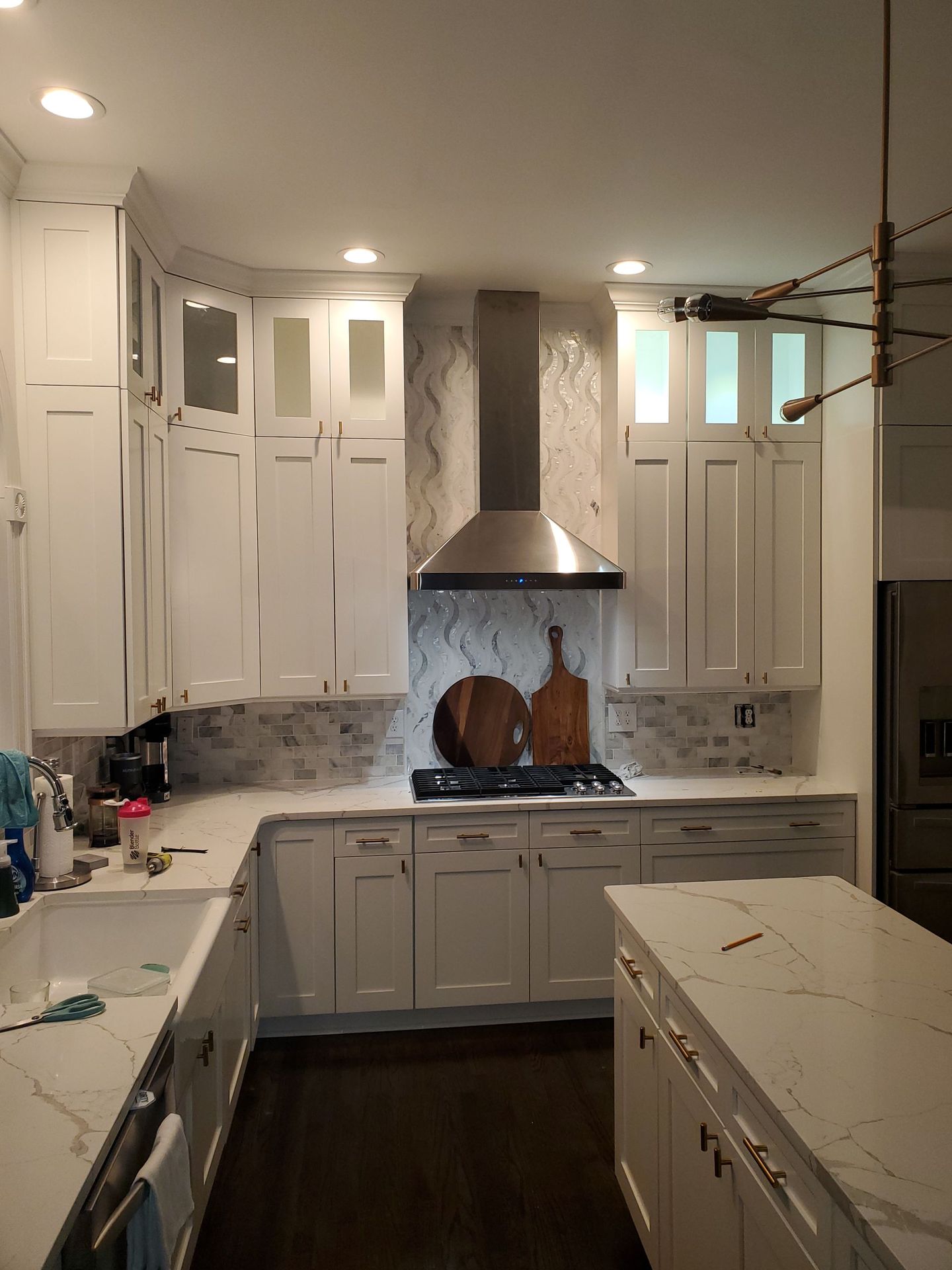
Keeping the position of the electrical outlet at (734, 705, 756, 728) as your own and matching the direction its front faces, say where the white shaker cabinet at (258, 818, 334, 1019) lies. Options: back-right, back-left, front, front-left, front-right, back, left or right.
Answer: front-right

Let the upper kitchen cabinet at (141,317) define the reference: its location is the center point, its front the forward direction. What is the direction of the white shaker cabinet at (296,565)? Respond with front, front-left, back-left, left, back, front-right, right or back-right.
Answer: front-left

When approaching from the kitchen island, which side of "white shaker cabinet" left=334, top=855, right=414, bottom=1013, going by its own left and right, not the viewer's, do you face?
front

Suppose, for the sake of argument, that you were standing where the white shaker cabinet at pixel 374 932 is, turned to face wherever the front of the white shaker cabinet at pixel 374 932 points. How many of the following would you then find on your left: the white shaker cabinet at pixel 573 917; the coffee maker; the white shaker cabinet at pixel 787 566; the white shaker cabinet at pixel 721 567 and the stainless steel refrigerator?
4

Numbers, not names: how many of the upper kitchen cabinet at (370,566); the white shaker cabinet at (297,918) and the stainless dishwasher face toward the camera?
2

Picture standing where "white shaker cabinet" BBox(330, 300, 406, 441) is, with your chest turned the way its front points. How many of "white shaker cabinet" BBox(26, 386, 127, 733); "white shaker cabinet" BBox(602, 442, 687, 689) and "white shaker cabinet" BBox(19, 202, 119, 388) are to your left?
1

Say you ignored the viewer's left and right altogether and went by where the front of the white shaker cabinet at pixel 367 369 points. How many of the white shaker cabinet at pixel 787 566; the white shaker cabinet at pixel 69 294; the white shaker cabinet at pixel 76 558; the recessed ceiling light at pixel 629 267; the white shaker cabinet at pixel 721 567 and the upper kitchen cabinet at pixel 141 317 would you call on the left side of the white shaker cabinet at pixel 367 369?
3

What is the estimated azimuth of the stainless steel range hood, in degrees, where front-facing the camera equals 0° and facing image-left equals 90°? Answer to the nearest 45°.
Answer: approximately 0°

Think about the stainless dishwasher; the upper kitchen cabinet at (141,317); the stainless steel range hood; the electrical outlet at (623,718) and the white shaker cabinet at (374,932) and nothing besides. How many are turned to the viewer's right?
2

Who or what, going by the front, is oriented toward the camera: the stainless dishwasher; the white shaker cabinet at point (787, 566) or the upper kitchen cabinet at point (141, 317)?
the white shaker cabinet

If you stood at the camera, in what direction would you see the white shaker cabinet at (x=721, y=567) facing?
facing the viewer

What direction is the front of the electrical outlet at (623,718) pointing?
toward the camera

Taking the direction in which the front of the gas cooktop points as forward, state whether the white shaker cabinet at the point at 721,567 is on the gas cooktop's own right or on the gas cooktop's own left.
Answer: on the gas cooktop's own left

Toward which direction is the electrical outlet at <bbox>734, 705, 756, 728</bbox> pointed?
toward the camera

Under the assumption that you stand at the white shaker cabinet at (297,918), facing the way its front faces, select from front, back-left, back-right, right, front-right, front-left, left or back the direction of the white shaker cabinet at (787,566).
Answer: left
